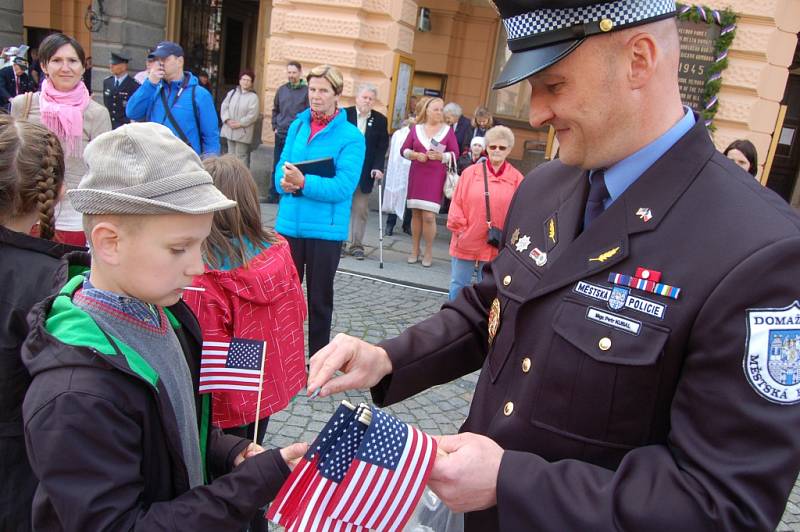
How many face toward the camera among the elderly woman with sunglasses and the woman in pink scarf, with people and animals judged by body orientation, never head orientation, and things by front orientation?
2

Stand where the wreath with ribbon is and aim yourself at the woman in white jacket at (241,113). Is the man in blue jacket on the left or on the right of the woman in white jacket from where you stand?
left

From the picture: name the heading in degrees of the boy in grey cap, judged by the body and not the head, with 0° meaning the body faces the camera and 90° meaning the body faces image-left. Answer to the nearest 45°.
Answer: approximately 315°

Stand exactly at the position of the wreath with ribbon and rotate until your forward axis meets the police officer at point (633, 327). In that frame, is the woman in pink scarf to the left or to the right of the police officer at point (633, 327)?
right

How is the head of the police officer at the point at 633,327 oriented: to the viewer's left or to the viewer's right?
to the viewer's left

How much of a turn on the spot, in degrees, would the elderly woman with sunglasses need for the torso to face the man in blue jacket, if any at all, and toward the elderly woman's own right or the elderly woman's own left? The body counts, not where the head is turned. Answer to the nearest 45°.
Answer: approximately 90° to the elderly woman's own right

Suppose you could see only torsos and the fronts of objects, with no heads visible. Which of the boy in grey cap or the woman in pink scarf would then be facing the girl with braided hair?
the woman in pink scarf
